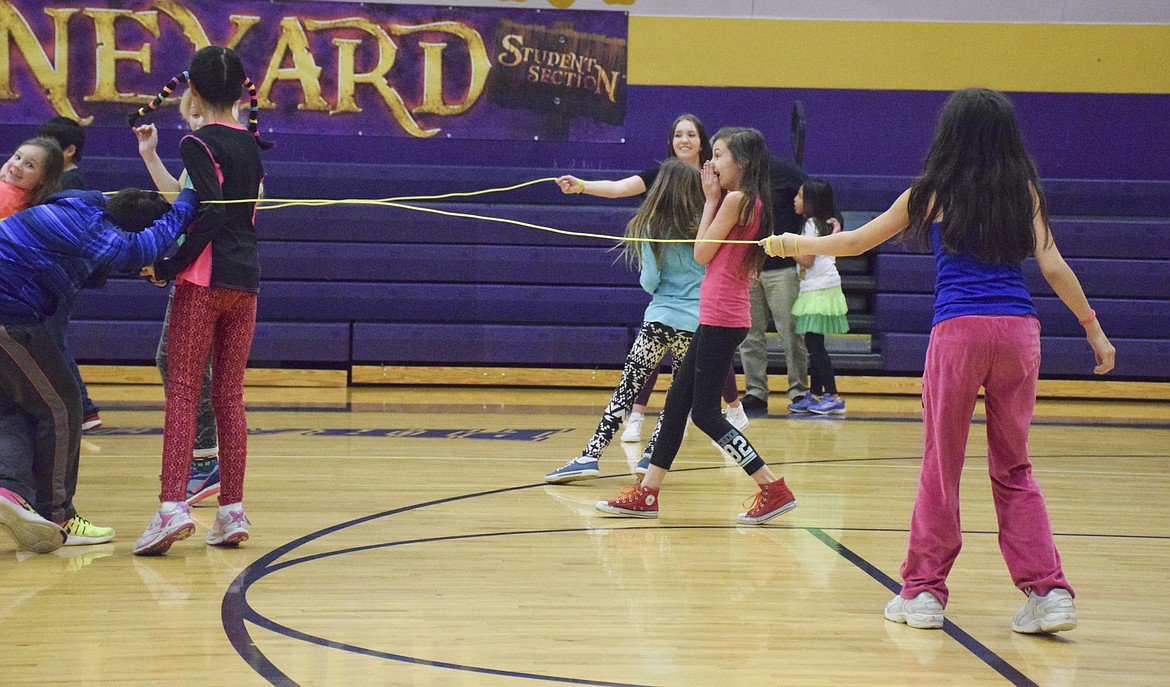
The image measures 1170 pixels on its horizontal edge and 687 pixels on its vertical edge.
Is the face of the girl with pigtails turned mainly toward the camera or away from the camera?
away from the camera

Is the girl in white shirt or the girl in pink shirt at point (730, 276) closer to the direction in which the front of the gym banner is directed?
the girl in pink shirt

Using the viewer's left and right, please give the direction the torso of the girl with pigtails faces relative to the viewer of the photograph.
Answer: facing away from the viewer and to the left of the viewer

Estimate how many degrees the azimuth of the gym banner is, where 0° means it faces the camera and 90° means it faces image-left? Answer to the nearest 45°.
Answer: approximately 0°

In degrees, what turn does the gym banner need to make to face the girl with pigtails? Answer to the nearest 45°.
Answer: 0° — it already faces them

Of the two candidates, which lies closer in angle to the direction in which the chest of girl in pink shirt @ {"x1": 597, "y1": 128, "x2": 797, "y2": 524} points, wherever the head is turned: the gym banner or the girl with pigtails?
the girl with pigtails

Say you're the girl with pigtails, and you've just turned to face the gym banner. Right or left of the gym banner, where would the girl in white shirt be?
right

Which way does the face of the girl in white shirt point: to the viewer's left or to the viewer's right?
to the viewer's left

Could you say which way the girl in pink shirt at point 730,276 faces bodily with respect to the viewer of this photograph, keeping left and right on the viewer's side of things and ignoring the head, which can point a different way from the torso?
facing to the left of the viewer

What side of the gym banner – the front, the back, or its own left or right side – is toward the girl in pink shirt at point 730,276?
front

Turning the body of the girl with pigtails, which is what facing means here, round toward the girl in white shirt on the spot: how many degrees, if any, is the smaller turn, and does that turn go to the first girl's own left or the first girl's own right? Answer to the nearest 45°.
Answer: approximately 90° to the first girl's own right
